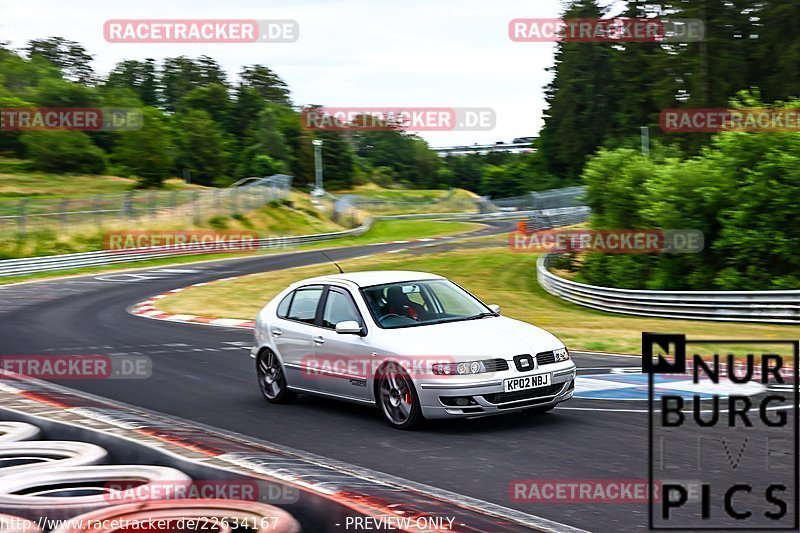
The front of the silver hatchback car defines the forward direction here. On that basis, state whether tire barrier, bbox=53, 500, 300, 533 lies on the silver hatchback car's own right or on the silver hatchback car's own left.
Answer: on the silver hatchback car's own right

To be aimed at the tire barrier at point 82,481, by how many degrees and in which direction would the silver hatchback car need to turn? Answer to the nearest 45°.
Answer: approximately 90° to its right

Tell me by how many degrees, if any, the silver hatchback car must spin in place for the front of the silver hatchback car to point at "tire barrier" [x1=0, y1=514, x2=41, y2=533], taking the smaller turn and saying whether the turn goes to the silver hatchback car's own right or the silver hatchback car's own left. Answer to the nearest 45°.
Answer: approximately 45° to the silver hatchback car's own right

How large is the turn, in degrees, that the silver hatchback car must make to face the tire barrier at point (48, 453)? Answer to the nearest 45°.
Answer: approximately 90° to its right

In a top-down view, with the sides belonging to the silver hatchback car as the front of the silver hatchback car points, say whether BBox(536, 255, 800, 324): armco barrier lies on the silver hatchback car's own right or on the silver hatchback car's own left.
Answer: on the silver hatchback car's own left

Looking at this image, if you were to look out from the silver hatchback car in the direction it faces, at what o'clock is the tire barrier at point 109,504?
The tire barrier is roughly at 2 o'clock from the silver hatchback car.

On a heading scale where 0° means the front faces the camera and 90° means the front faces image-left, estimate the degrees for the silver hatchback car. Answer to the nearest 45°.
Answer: approximately 315°
